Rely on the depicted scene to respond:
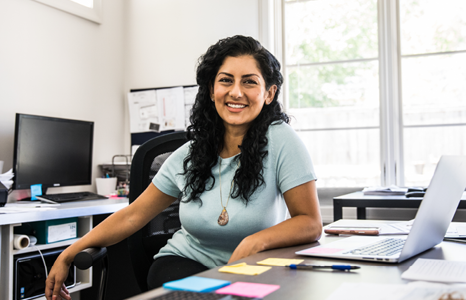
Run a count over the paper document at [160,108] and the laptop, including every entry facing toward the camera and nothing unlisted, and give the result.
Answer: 1

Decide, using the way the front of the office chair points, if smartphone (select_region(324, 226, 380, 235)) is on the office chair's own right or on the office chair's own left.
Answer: on the office chair's own left

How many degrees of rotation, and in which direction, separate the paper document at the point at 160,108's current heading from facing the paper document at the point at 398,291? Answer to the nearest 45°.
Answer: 0° — it already faces it

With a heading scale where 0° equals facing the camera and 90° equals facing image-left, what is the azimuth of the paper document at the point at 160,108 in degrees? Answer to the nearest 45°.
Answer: approximately 0°
